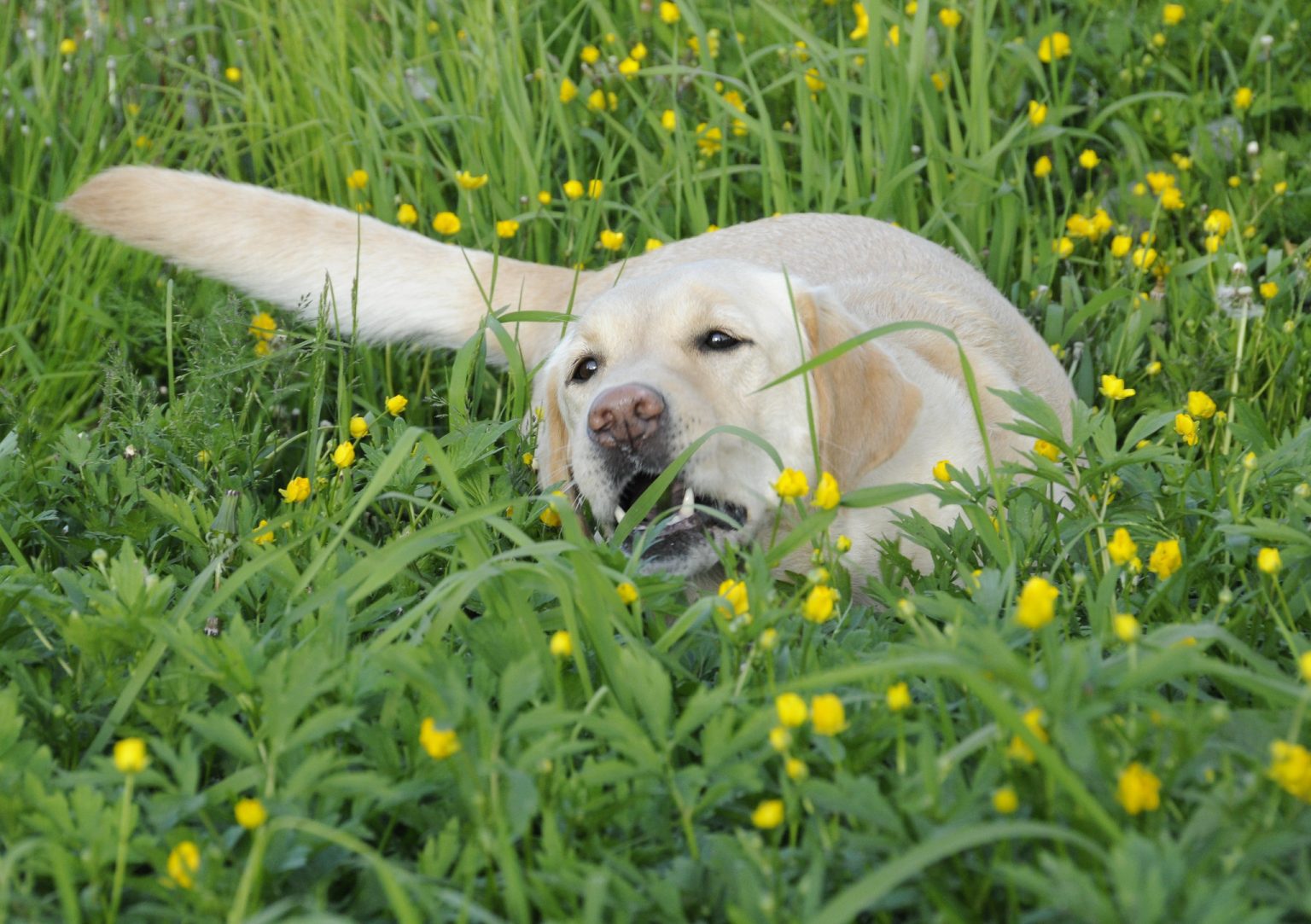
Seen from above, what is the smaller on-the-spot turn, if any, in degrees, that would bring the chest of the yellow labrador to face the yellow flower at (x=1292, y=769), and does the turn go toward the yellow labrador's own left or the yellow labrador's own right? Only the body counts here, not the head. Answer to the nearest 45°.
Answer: approximately 45° to the yellow labrador's own left

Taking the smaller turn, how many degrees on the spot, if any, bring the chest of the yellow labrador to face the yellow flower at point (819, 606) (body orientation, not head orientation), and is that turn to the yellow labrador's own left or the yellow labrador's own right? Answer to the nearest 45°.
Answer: approximately 45° to the yellow labrador's own left

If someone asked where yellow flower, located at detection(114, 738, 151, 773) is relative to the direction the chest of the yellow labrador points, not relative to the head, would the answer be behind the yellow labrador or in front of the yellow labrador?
in front

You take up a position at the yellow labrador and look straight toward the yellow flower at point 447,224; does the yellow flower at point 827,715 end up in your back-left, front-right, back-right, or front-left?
back-left

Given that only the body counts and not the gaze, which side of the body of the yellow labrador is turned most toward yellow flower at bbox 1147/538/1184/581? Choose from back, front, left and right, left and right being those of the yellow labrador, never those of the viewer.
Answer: left

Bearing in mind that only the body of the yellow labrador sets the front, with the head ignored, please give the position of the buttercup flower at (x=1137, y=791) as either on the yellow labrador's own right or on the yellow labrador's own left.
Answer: on the yellow labrador's own left

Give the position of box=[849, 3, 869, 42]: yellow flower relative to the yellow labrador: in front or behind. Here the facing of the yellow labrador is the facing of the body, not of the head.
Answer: behind

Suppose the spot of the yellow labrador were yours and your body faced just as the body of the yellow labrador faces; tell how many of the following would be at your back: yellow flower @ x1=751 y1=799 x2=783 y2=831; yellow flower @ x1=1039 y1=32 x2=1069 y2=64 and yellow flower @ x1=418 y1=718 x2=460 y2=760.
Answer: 1

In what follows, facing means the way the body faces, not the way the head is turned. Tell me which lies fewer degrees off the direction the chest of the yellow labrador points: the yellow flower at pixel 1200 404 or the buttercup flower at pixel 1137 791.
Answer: the buttercup flower

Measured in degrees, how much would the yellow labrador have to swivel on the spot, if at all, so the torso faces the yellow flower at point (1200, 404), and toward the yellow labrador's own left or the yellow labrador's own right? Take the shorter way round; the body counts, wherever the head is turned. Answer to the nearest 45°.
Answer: approximately 90° to the yellow labrador's own left

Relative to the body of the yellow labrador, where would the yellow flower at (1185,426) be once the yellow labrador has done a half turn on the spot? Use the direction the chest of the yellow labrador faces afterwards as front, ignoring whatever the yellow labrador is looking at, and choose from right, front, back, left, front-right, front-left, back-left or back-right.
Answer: right

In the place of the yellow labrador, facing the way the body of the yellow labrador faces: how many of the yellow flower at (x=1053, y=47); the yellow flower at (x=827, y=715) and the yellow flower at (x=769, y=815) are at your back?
1

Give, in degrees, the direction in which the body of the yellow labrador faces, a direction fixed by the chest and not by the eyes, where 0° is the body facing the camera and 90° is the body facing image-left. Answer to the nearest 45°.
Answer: approximately 45°

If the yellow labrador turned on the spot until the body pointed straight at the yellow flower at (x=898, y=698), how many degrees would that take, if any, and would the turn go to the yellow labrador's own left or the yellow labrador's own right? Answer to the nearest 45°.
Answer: approximately 45° to the yellow labrador's own left
